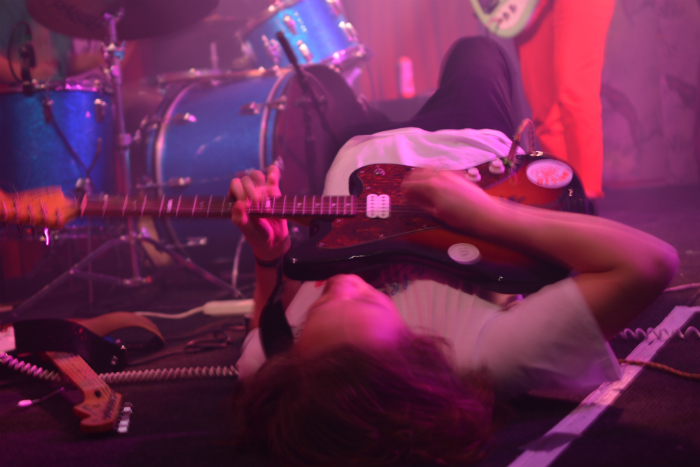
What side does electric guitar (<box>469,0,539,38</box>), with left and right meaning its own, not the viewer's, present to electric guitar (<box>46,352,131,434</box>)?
front

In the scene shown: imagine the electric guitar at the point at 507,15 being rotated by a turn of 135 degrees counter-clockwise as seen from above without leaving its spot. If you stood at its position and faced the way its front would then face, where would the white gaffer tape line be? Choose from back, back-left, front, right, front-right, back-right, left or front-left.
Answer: back-right

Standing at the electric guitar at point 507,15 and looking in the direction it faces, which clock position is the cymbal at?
The cymbal is roughly at 2 o'clock from the electric guitar.

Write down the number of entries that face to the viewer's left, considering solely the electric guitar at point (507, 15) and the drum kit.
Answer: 0

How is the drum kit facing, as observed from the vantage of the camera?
facing the viewer and to the right of the viewer

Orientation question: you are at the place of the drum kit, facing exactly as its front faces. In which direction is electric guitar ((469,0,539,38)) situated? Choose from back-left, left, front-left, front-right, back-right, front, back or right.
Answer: front-left

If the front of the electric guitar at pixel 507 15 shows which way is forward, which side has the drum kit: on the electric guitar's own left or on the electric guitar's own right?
on the electric guitar's own right

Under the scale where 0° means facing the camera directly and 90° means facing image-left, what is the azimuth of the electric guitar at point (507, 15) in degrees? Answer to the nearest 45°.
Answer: approximately 0°

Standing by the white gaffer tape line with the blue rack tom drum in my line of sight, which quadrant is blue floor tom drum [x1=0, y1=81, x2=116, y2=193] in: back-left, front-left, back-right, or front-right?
front-left

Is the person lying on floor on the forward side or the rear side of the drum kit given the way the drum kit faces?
on the forward side

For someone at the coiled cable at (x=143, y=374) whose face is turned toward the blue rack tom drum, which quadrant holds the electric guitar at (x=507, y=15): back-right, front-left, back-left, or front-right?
front-right

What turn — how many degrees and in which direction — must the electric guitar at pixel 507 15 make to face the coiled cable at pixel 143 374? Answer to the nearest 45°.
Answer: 0° — it already faces it

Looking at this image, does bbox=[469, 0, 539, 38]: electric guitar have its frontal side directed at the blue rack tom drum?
no
